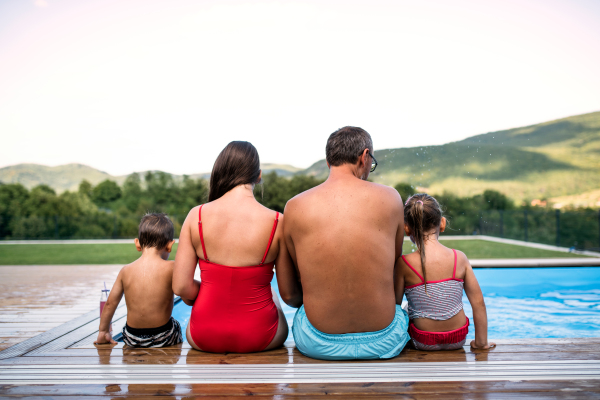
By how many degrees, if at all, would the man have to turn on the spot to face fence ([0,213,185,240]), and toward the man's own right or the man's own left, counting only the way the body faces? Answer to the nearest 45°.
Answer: approximately 45° to the man's own left

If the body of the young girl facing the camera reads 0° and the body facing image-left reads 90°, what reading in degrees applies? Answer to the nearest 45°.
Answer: approximately 180°

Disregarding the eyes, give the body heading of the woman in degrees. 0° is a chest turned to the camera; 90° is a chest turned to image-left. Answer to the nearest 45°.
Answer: approximately 180°

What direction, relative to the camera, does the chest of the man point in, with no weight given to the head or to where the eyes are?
away from the camera

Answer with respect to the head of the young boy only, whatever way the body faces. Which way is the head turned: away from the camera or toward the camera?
away from the camera

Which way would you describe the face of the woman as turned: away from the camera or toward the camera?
away from the camera

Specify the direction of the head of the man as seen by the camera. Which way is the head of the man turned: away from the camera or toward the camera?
away from the camera

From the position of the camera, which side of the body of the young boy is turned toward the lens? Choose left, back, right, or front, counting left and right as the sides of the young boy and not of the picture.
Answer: back
